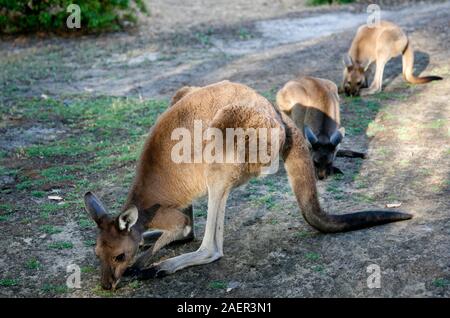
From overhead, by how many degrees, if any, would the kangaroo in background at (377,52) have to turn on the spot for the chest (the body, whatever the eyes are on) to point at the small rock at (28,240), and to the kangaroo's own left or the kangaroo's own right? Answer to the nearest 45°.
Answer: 0° — it already faces it

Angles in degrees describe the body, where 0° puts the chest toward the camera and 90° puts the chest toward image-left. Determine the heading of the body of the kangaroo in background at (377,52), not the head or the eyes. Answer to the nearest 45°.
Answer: approximately 45°

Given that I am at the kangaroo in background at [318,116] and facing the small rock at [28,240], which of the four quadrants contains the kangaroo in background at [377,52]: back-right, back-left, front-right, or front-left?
back-right

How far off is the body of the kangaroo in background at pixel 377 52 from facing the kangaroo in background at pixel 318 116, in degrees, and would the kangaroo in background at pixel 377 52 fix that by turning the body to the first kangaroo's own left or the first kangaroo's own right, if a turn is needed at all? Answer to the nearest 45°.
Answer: approximately 45° to the first kangaroo's own left
